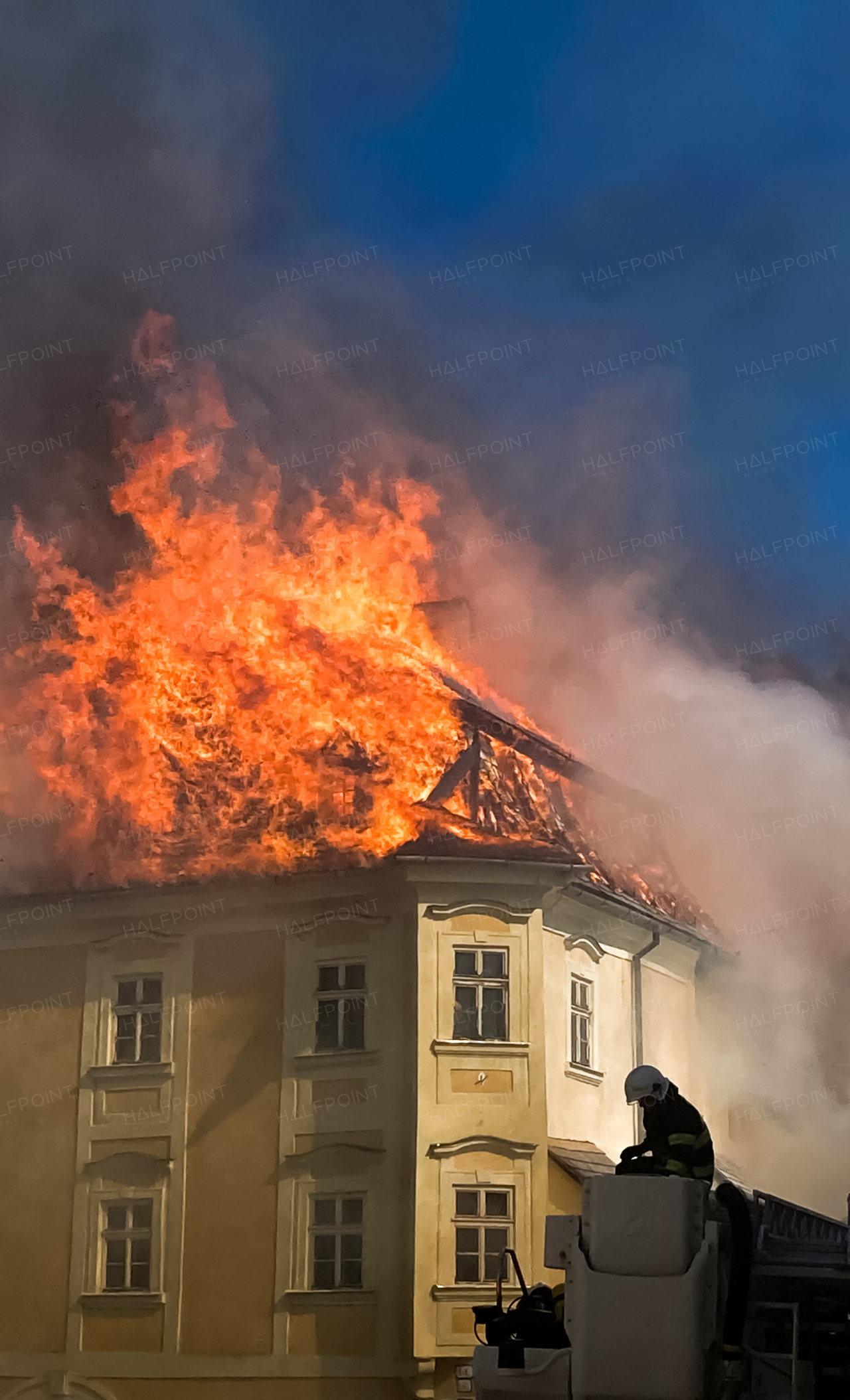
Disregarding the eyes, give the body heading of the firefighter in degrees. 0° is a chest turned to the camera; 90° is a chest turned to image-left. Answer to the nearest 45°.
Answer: approximately 90°
